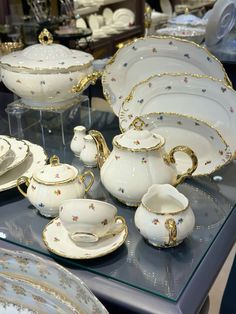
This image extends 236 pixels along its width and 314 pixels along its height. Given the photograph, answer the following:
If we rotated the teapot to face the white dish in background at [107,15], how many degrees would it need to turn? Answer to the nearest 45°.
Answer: approximately 90° to its right

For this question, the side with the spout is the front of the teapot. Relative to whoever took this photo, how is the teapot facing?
facing to the left of the viewer
